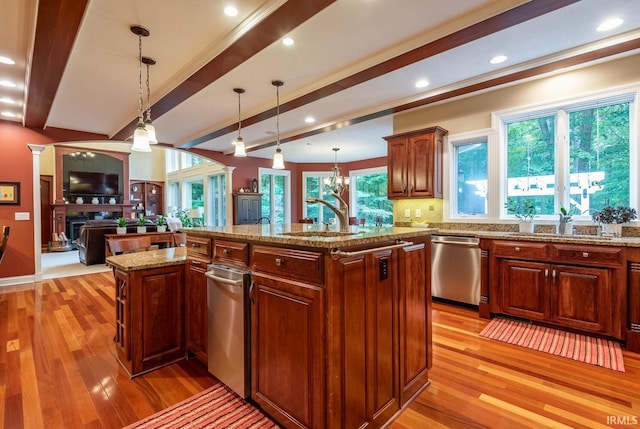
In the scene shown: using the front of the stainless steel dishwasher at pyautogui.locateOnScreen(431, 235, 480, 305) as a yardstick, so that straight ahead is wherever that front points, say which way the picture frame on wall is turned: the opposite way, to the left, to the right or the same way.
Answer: to the left

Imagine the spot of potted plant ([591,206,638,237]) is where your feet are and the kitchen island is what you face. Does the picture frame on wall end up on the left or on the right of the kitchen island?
right

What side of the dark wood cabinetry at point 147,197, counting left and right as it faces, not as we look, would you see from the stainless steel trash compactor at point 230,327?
front

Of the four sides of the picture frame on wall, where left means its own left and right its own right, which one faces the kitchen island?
front

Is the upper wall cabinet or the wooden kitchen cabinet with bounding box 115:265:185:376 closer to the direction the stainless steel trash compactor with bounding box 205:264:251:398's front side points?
the wooden kitchen cabinet

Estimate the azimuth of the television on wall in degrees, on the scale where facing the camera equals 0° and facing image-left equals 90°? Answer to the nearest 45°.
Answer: approximately 0°

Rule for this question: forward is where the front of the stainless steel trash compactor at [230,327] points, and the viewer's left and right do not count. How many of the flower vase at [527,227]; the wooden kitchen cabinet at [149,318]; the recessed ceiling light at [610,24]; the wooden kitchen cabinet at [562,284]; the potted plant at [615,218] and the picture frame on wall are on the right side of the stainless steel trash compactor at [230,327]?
2

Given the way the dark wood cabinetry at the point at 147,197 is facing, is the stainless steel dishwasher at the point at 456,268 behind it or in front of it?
in front

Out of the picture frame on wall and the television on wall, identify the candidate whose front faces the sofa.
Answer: the television on wall

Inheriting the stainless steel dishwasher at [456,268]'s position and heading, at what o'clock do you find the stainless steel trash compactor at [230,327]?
the stainless steel trash compactor at [230,327] is roughly at 1 o'clock from the stainless steel dishwasher at [456,268].

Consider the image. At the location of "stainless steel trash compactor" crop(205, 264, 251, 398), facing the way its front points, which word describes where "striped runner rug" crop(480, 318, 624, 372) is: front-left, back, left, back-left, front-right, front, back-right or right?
back-left

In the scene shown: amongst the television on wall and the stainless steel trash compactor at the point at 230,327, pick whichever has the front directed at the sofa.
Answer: the television on wall
